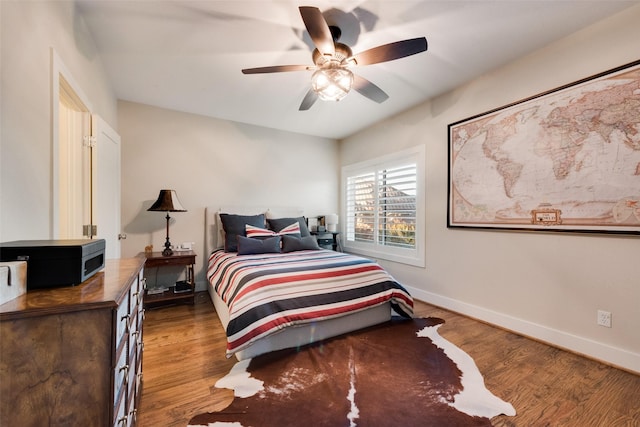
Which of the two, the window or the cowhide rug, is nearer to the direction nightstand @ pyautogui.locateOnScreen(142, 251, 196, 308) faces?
the cowhide rug

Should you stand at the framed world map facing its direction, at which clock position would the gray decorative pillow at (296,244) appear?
The gray decorative pillow is roughly at 1 o'clock from the framed world map.

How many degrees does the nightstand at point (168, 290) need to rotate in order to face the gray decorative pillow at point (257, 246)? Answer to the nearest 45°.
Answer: approximately 45° to its left

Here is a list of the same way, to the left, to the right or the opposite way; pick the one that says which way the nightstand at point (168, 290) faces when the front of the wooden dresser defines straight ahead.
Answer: to the right

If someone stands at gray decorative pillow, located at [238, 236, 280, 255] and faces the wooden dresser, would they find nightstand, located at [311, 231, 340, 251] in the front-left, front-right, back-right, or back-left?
back-left

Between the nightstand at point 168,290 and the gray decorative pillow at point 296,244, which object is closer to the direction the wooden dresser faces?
the gray decorative pillow

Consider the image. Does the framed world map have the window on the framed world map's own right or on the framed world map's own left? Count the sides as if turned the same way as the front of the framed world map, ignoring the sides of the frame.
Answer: on the framed world map's own right

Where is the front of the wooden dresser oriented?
to the viewer's right

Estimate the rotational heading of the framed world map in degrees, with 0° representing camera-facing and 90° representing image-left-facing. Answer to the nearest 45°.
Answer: approximately 45°

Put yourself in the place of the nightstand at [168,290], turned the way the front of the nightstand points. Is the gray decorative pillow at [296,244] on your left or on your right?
on your left

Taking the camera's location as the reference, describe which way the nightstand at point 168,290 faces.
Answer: facing the viewer

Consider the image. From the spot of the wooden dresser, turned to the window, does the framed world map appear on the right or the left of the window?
right

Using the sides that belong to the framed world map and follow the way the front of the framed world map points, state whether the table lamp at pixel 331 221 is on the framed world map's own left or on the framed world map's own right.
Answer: on the framed world map's own right

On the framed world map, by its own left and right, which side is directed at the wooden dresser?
front

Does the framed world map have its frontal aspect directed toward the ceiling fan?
yes

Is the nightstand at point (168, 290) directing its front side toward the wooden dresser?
yes

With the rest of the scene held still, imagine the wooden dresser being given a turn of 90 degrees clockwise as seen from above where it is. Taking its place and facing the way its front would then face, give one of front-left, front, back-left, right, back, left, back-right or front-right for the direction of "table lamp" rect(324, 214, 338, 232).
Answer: back-left

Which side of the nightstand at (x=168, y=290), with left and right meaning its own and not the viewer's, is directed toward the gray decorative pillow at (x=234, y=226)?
left
